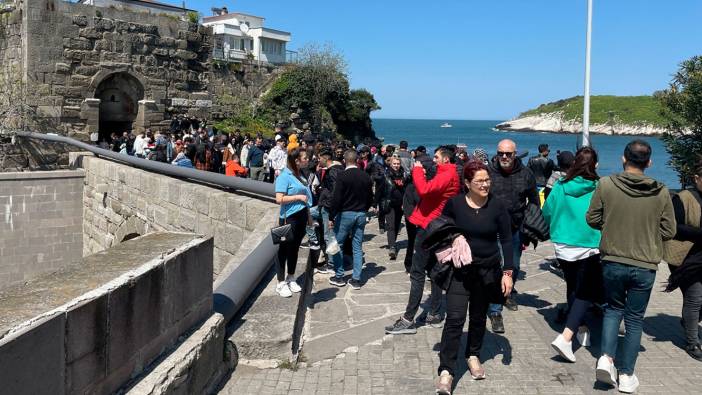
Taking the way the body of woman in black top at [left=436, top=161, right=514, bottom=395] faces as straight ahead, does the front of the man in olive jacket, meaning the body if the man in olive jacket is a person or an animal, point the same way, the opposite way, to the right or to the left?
the opposite way

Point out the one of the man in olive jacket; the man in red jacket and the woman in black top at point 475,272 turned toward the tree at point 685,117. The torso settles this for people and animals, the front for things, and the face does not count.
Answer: the man in olive jacket

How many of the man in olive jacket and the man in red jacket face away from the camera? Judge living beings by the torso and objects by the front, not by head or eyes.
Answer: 1

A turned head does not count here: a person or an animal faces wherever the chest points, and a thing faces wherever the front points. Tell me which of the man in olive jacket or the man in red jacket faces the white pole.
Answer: the man in olive jacket

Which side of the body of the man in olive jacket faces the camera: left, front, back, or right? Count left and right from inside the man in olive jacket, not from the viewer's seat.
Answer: back

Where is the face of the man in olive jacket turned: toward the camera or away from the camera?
away from the camera

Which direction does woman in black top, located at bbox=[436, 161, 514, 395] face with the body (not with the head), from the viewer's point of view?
toward the camera

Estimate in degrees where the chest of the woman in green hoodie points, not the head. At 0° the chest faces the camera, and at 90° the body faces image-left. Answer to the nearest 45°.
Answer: approximately 225°
